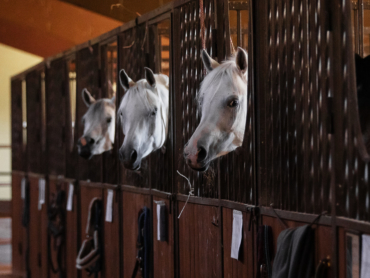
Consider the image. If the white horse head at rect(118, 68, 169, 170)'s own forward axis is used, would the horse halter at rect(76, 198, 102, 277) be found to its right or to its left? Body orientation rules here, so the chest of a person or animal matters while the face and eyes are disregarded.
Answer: on its right

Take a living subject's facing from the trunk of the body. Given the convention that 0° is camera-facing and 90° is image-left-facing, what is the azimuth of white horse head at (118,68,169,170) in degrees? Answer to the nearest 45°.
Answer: approximately 45°

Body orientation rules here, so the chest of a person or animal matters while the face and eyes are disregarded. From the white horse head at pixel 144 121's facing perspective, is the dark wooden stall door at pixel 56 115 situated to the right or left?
on its right

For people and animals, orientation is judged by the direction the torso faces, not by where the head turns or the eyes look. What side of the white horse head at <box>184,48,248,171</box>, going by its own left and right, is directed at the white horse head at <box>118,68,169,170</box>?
right

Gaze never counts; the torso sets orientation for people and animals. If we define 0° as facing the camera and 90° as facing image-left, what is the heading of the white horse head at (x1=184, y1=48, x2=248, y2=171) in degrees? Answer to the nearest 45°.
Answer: approximately 45°

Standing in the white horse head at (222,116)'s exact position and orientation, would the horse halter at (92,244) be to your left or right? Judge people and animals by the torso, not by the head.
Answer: on your right
